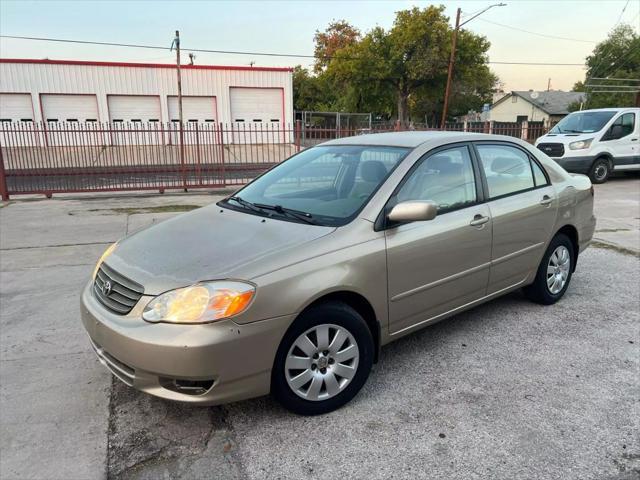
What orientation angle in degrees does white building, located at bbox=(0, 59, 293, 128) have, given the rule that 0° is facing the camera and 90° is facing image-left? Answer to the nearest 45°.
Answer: approximately 0°

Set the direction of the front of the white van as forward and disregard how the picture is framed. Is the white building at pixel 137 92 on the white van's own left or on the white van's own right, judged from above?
on the white van's own right

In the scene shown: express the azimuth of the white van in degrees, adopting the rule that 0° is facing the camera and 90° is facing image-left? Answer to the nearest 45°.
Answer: approximately 45°

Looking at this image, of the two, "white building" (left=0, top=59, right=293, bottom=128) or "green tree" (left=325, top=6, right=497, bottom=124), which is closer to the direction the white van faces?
the white building

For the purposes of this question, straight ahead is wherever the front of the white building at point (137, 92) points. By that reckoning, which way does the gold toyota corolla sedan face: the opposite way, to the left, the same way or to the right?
to the right

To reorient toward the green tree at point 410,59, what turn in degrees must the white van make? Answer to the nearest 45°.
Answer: approximately 90° to its right

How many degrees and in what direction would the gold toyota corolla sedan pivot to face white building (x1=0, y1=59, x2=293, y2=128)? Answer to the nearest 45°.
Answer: approximately 90° to its right

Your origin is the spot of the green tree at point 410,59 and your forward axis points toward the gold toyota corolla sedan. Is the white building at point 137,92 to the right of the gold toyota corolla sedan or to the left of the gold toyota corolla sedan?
right

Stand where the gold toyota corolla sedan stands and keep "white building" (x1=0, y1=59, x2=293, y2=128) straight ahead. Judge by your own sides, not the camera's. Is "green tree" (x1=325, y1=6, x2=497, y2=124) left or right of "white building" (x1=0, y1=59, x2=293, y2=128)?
right

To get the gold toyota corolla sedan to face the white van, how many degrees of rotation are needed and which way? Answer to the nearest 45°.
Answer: approximately 180°

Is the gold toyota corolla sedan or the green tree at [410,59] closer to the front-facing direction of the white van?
the gold toyota corolla sedan
